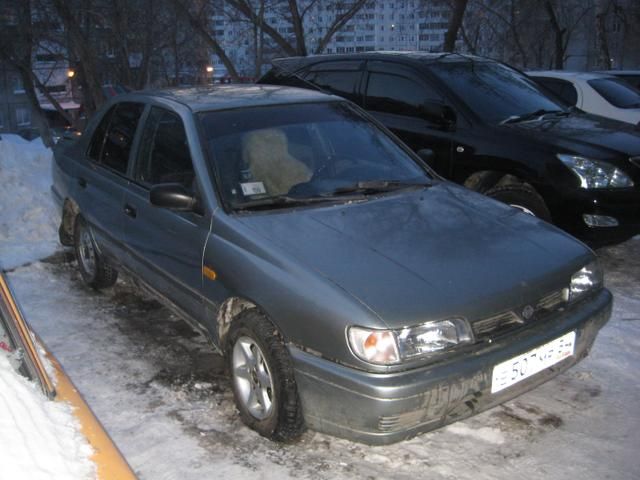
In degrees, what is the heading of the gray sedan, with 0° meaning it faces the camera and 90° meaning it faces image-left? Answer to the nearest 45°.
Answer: approximately 315°

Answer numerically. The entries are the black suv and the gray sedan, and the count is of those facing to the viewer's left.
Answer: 0

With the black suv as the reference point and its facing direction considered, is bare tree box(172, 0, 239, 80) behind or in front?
behind

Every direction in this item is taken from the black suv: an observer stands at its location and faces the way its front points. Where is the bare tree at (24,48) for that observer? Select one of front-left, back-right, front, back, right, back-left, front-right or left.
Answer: back

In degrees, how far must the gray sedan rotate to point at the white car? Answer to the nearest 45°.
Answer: approximately 90° to its left

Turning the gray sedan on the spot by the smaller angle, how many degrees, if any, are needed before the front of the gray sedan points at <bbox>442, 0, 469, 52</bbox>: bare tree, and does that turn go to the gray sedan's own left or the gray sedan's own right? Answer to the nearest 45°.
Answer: approximately 135° to the gray sedan's own left

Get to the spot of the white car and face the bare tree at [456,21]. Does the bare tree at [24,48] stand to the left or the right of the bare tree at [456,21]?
left

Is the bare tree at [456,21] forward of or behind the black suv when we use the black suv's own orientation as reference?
behind

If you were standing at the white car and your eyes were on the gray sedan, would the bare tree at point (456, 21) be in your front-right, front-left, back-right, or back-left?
back-right
